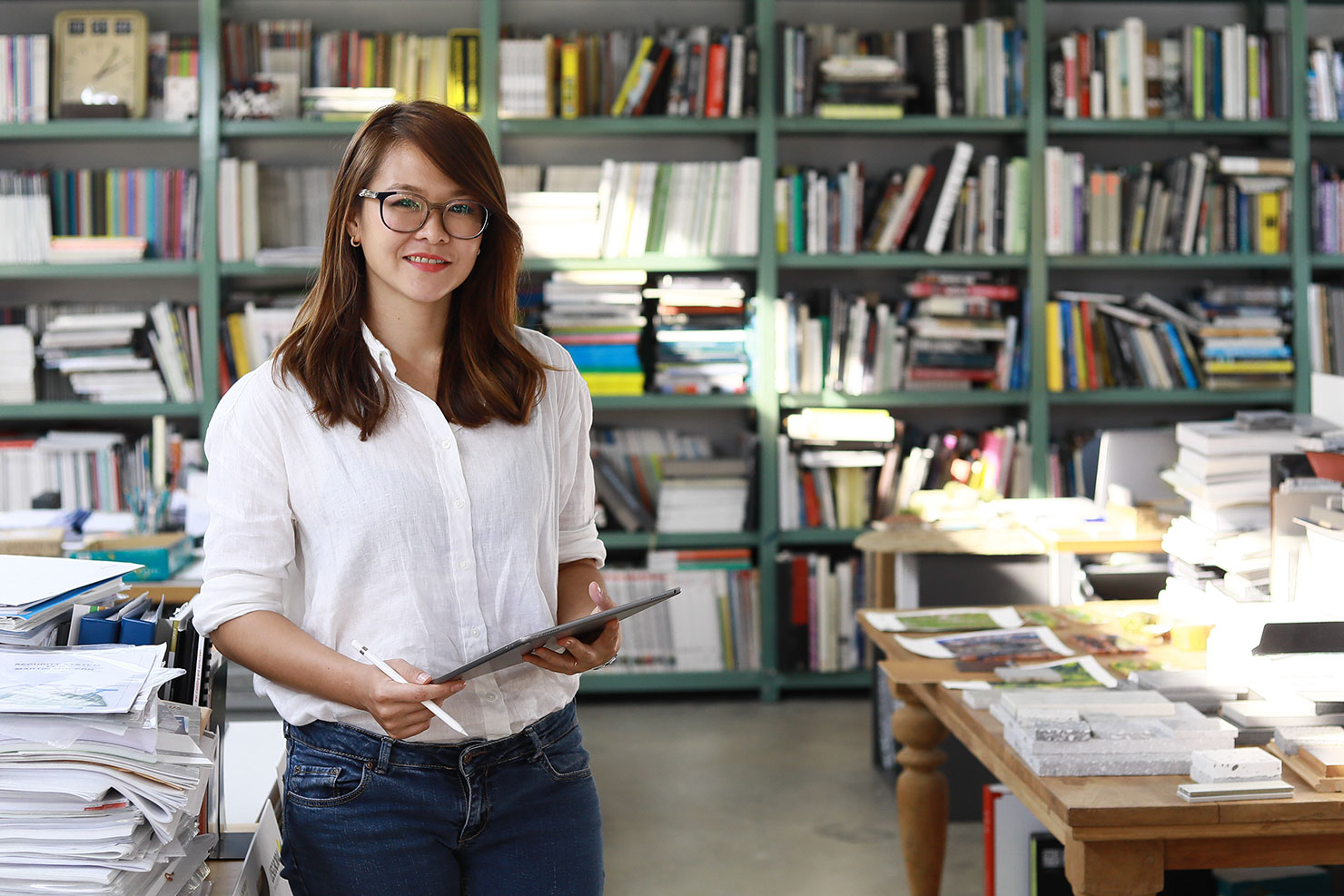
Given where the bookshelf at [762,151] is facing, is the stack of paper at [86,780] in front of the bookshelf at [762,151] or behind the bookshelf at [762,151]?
in front

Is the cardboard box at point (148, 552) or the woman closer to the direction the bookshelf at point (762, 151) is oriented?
the woman

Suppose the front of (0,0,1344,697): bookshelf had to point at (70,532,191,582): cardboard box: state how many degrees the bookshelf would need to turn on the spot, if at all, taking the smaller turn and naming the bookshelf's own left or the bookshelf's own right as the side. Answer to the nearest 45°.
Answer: approximately 45° to the bookshelf's own right

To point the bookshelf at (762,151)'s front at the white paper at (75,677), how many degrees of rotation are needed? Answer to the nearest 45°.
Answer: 0° — it already faces it

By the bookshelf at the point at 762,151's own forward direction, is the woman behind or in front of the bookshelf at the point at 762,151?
in front

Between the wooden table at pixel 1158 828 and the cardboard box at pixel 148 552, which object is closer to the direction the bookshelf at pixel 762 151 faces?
the wooden table

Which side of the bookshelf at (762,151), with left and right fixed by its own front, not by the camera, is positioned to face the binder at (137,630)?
front

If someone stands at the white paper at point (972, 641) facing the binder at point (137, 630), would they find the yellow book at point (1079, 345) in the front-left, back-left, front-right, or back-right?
back-right

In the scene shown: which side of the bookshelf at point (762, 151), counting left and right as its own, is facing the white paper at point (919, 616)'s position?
front

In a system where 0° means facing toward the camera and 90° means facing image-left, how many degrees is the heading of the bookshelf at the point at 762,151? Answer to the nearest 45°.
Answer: approximately 0°
